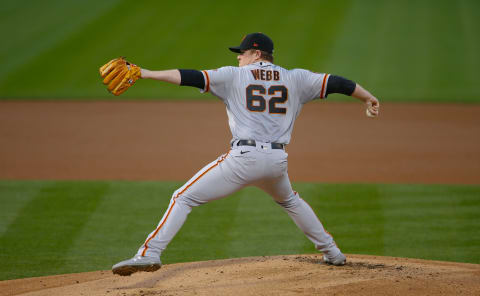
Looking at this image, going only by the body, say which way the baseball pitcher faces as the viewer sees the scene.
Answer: away from the camera
